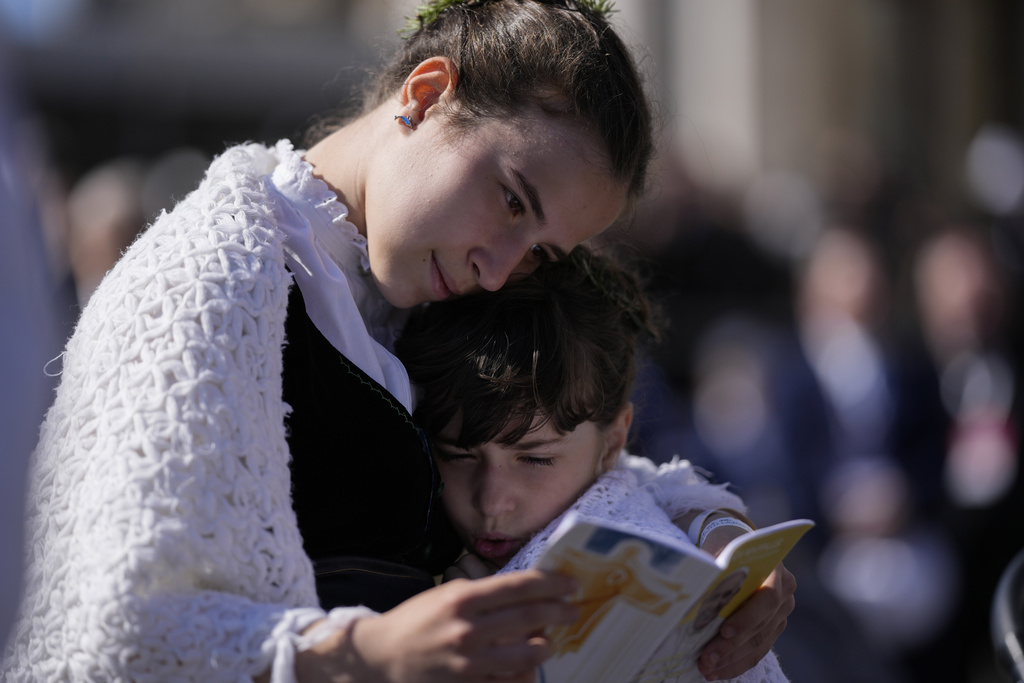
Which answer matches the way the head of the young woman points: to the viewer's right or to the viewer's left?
to the viewer's right

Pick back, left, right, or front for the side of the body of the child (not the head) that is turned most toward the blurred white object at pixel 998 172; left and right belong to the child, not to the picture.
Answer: back

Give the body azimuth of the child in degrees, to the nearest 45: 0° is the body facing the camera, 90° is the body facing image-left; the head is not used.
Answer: approximately 45°
